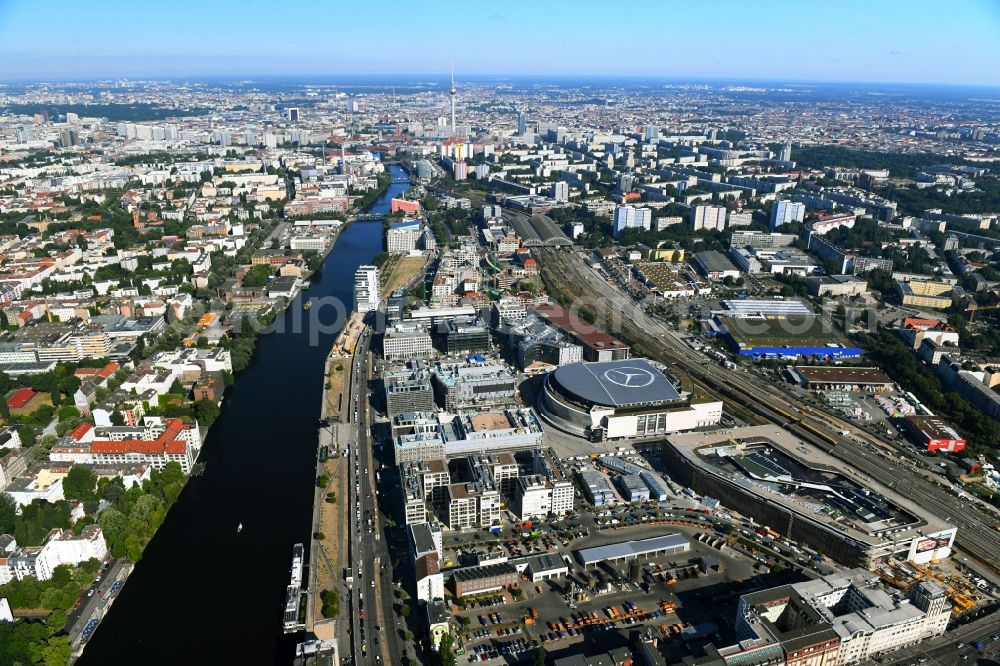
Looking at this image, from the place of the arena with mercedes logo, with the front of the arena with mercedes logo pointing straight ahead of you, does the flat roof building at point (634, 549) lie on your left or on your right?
on your left

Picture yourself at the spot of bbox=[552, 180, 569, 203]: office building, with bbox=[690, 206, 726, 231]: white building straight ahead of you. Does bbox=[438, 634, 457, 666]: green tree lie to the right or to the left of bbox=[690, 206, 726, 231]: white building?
right
